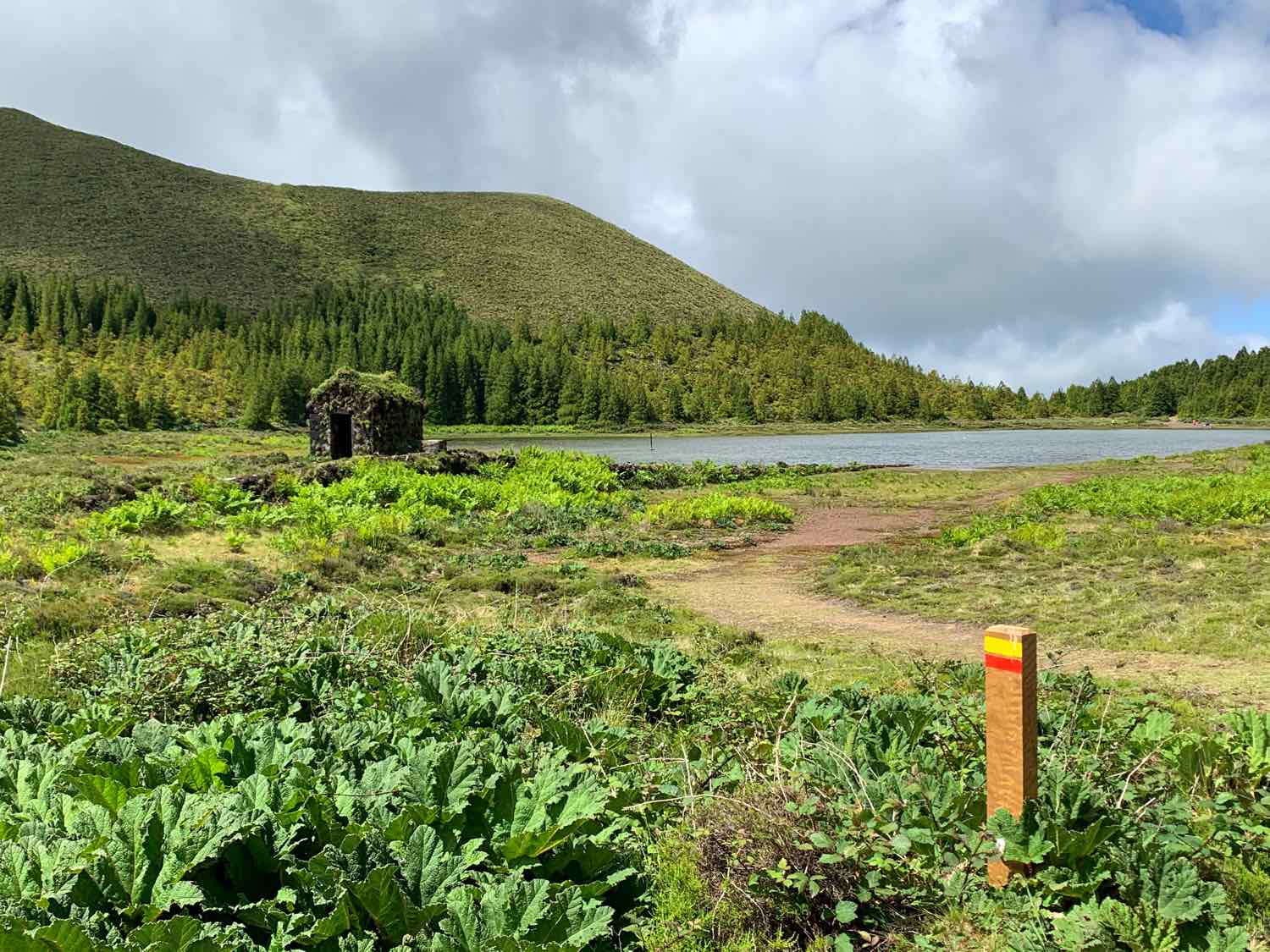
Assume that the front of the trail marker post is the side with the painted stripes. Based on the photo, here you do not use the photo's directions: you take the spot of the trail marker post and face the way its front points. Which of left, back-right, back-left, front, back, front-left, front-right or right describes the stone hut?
back-right

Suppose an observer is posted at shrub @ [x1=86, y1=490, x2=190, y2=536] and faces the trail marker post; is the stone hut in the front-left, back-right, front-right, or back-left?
back-left

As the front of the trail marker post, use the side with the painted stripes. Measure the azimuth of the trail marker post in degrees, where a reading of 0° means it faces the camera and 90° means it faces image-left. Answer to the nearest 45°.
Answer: approximately 0°

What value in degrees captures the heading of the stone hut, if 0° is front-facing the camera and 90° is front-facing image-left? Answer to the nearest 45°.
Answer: approximately 45°

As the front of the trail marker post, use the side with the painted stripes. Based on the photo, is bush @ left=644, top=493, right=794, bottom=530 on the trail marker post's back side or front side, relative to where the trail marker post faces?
on the back side

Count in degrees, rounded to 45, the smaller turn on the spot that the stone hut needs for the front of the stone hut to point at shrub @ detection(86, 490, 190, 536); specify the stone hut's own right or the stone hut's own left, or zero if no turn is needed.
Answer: approximately 45° to the stone hut's own left

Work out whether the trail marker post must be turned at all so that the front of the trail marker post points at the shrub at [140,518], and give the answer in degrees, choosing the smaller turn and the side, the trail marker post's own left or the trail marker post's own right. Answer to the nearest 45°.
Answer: approximately 135° to the trail marker post's own right

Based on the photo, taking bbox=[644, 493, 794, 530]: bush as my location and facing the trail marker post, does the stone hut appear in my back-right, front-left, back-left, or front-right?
back-right
